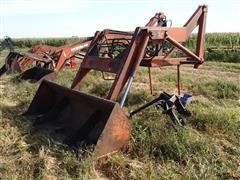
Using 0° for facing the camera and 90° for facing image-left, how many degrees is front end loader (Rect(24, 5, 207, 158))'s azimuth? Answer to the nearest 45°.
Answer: approximately 45°
